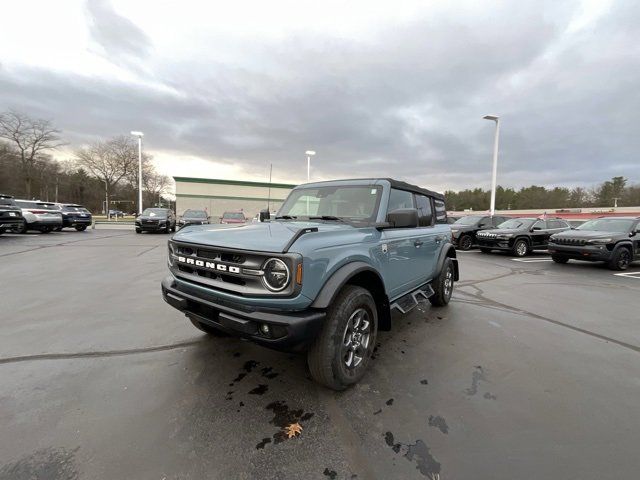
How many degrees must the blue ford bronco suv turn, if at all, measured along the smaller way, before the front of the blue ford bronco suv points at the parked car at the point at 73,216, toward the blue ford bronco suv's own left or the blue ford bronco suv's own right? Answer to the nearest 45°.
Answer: approximately 90° to the blue ford bronco suv's own right

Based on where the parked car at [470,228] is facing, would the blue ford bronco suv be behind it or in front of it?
in front

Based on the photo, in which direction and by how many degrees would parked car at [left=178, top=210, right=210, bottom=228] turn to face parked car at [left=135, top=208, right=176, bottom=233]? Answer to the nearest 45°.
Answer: approximately 90° to its right

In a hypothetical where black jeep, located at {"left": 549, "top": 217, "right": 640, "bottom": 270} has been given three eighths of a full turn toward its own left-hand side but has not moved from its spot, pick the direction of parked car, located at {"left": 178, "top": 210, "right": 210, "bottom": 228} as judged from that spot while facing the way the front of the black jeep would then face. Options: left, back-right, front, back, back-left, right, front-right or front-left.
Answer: back

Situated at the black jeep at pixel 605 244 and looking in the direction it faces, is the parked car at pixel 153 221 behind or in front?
in front

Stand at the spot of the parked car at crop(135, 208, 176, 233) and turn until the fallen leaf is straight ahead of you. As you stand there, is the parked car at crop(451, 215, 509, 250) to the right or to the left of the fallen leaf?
left

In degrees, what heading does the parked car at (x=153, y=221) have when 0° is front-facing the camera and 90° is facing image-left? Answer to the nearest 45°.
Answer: approximately 0°

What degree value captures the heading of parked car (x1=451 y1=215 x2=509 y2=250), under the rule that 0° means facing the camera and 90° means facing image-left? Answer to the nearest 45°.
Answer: approximately 45°

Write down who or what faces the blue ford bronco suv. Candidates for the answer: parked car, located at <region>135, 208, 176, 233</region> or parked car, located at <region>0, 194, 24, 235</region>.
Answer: parked car, located at <region>135, 208, 176, 233</region>

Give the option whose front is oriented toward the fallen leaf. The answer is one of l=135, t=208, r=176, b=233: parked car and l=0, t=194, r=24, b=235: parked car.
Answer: l=135, t=208, r=176, b=233: parked car
